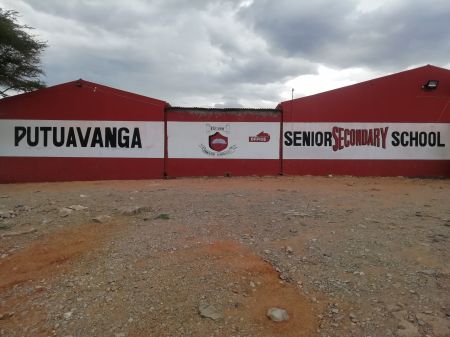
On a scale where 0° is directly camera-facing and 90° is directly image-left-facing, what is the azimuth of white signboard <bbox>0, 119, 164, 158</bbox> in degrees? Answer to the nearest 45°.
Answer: approximately 0°

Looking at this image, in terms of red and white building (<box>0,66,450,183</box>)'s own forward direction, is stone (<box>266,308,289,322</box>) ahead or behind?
ahead

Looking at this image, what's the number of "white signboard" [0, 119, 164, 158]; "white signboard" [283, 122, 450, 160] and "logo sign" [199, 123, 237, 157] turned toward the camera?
3

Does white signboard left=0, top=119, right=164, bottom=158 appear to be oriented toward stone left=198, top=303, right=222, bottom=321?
yes

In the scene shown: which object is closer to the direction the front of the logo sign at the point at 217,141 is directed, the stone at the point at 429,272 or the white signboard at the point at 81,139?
the stone

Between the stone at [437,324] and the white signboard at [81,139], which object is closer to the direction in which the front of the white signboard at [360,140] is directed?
the stone

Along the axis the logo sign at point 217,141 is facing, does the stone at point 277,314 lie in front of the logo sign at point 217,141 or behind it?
in front
